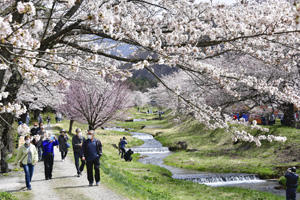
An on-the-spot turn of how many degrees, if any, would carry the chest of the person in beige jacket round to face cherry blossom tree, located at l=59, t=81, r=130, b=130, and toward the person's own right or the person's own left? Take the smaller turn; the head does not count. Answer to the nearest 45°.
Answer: approximately 180°

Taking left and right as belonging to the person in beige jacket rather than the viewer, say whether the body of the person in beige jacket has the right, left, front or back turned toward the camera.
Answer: front

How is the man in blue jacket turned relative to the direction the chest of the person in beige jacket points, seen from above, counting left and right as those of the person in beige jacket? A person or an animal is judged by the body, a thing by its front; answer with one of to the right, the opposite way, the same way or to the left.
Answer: the same way

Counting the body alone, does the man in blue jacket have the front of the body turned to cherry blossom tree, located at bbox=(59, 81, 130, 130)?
no

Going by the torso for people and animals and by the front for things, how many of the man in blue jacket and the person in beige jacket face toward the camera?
2

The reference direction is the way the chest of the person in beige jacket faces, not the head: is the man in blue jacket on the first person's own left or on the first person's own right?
on the first person's own left

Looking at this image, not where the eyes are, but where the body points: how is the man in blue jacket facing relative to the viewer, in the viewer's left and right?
facing the viewer

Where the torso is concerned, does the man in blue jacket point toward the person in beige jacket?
no
